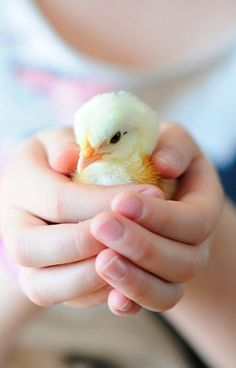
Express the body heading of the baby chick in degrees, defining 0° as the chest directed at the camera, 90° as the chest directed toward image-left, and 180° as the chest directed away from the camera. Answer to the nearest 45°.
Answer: approximately 45°
